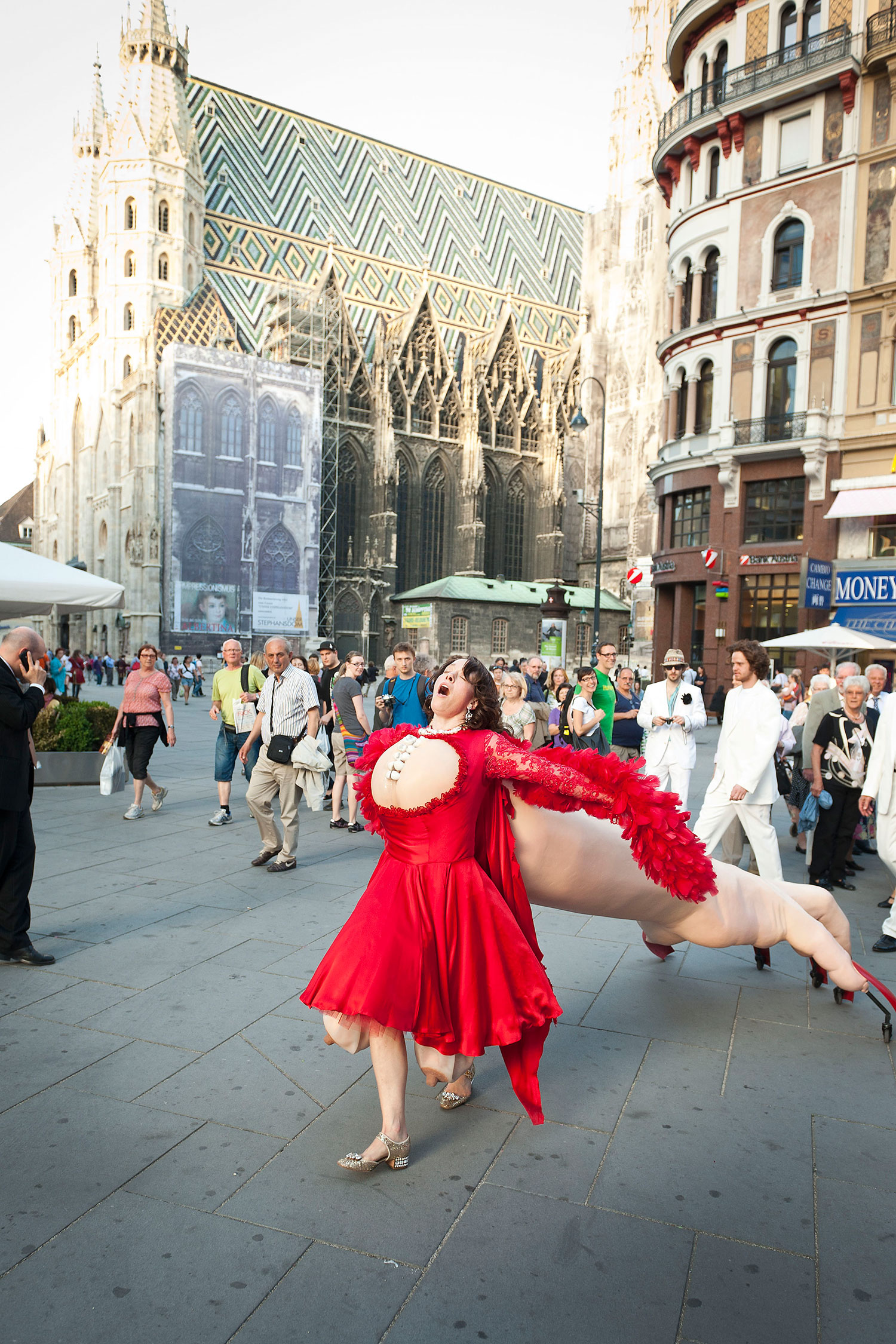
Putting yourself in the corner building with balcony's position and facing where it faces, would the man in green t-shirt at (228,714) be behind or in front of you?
in front

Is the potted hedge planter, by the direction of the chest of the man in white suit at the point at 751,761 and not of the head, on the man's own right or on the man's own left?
on the man's own right

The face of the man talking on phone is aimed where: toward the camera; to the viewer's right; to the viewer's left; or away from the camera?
to the viewer's right

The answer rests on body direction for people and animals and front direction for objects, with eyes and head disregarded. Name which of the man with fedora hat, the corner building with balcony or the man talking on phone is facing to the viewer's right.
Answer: the man talking on phone

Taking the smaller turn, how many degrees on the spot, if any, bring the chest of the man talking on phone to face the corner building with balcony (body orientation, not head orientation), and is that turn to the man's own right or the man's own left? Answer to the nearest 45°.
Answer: approximately 45° to the man's own left

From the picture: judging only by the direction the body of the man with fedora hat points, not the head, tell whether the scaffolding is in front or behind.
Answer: behind

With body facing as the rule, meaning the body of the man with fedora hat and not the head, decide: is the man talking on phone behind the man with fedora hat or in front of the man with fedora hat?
in front

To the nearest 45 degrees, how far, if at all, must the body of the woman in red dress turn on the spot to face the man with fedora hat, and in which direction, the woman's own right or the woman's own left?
approximately 135° to the woman's own right

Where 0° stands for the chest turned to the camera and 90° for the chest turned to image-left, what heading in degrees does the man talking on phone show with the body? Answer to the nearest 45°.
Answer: approximately 270°

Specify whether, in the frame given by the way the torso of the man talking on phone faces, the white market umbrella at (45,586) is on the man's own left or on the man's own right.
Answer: on the man's own left
